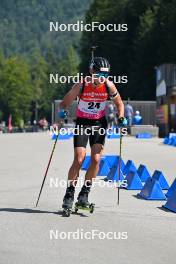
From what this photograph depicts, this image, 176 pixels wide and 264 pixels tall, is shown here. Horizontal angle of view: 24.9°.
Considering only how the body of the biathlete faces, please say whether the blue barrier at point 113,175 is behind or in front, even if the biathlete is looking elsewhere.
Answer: behind

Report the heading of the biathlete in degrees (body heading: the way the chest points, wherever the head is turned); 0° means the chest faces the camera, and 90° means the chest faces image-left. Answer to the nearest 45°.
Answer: approximately 0°

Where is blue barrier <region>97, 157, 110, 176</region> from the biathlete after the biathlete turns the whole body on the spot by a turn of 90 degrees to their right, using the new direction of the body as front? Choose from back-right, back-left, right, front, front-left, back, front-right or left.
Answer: right

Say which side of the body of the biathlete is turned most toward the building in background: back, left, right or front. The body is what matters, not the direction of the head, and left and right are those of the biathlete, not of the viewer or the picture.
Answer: back

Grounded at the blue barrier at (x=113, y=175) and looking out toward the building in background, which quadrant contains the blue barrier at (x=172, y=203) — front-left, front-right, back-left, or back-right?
back-right

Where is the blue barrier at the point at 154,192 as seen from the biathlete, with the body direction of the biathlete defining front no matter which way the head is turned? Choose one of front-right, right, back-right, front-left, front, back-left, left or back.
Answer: back-left
